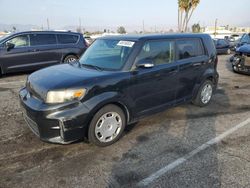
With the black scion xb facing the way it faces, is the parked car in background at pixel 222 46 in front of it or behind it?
behind

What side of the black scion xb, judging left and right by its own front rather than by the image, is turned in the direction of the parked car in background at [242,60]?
back

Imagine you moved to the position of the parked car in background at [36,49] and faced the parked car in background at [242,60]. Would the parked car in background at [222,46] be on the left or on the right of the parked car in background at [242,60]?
left

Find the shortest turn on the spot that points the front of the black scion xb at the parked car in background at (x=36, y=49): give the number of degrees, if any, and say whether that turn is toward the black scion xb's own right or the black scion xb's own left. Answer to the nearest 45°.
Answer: approximately 90° to the black scion xb's own right

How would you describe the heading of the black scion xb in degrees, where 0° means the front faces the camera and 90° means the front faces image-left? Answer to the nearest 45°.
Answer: approximately 45°
